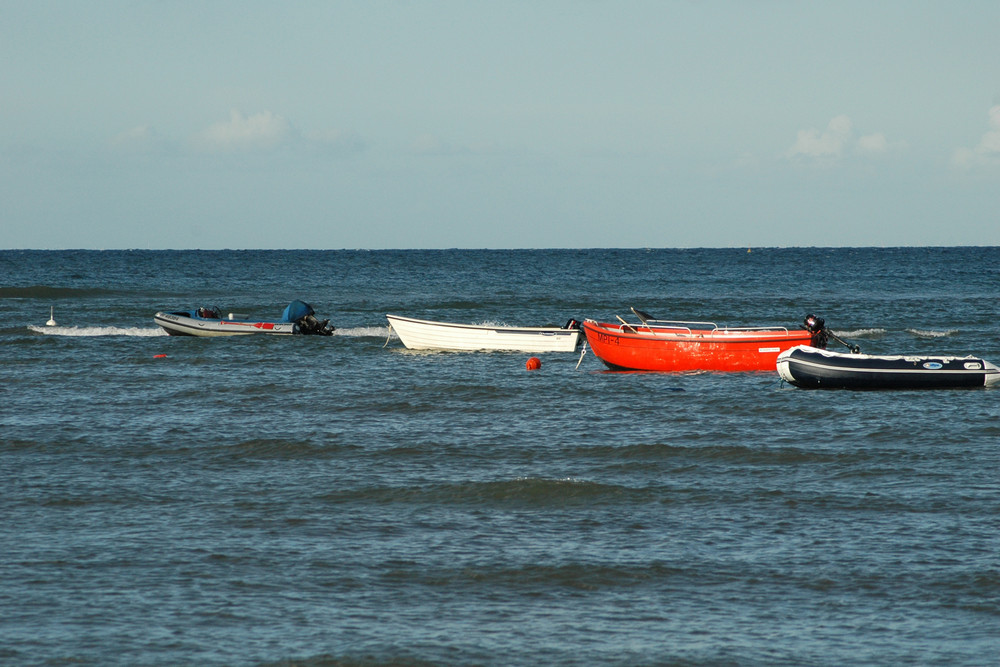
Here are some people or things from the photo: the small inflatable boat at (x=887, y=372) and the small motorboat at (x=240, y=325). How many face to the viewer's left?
2

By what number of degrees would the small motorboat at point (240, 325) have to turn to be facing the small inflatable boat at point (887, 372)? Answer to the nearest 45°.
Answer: approximately 135° to its left

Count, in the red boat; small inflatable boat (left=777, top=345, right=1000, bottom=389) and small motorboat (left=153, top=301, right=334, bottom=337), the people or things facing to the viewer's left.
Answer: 3

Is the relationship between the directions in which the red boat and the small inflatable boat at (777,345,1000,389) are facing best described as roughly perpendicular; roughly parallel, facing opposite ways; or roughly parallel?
roughly parallel

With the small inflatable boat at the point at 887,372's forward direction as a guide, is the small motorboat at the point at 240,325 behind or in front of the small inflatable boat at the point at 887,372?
in front

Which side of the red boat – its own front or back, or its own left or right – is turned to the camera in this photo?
left

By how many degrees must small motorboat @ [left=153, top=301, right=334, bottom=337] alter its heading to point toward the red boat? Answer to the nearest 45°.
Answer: approximately 135° to its left

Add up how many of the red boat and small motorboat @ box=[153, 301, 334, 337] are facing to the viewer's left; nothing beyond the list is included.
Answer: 2

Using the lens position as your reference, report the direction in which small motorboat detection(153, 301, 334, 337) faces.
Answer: facing to the left of the viewer

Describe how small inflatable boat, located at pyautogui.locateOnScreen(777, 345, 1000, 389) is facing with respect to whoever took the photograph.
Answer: facing to the left of the viewer

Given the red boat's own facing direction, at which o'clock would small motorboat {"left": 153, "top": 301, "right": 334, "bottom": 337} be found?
The small motorboat is roughly at 1 o'clock from the red boat.
